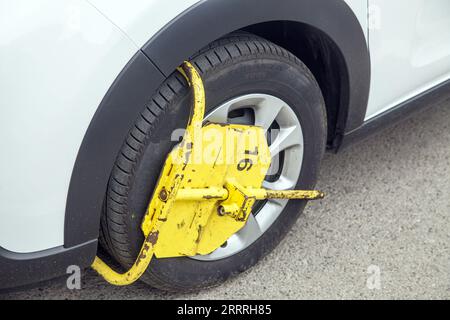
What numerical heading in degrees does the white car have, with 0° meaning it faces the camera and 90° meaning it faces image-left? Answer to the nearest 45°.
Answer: approximately 45°
